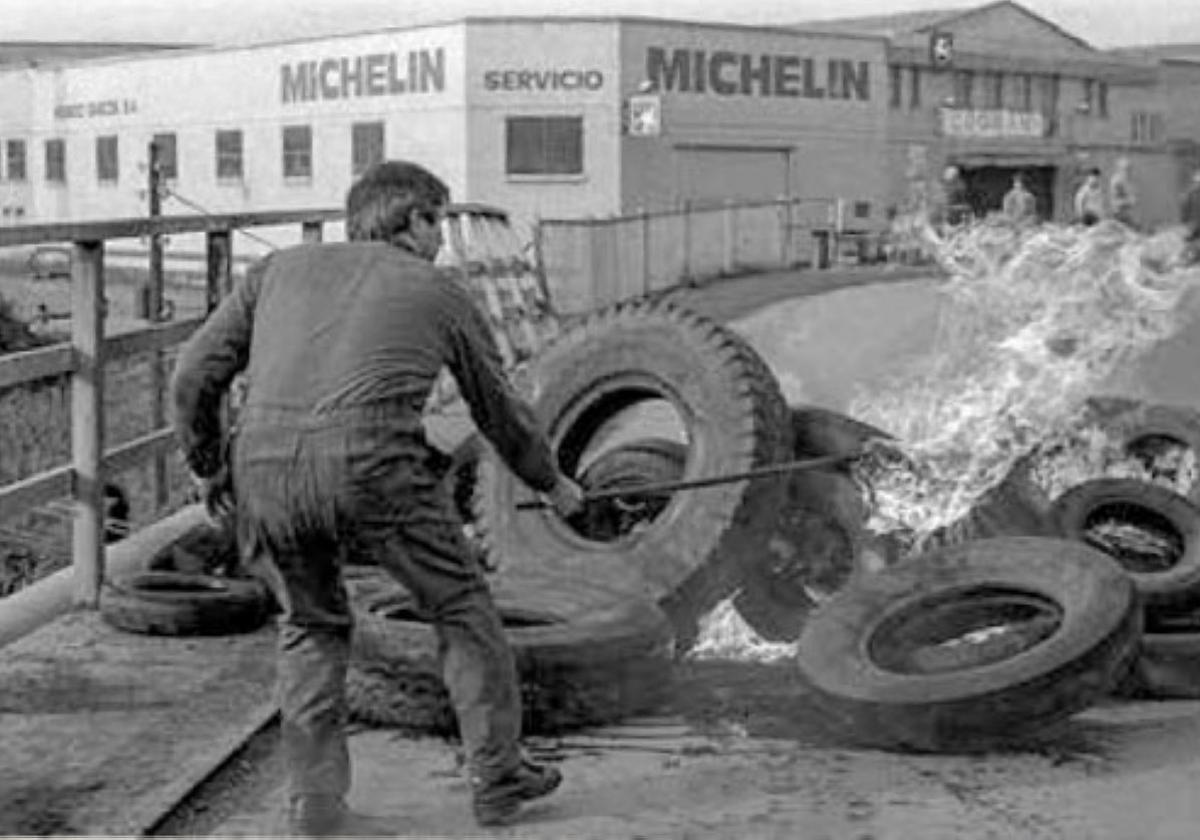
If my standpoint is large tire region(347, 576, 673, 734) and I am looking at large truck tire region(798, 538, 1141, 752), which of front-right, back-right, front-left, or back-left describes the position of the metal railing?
back-left

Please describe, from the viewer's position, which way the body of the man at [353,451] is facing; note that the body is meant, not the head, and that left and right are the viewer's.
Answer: facing away from the viewer and to the right of the viewer

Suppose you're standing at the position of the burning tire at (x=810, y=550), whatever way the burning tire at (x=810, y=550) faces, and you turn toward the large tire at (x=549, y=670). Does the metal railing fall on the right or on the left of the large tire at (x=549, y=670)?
right

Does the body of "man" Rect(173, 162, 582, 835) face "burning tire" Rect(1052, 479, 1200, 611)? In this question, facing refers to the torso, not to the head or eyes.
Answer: yes

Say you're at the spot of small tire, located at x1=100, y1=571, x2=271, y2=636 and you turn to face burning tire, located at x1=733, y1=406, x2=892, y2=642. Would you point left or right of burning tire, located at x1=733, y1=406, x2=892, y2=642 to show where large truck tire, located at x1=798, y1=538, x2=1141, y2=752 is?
right

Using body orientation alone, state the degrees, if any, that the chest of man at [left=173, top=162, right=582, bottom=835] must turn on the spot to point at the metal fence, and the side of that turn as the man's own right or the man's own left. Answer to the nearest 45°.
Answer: approximately 45° to the man's own left

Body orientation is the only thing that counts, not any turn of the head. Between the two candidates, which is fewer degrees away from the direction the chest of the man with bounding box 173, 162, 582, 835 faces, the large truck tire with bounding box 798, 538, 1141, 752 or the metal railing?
the large truck tire

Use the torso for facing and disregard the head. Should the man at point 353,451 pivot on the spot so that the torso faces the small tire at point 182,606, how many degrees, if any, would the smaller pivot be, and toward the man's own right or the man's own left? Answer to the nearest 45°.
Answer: approximately 45° to the man's own left

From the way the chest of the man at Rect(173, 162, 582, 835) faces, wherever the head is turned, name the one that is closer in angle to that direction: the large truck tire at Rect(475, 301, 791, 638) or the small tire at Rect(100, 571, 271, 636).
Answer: the large truck tire

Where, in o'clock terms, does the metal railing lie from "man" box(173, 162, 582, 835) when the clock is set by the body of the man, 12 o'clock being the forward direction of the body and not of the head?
The metal railing is roughly at 10 o'clock from the man.

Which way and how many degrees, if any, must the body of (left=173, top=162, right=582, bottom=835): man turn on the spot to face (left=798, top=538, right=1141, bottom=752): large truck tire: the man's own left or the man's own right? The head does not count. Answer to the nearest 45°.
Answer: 0° — they already face it

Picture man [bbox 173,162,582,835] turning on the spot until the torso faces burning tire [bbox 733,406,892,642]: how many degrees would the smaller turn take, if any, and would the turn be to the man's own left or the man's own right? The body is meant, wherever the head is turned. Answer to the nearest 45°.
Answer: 0° — they already face it

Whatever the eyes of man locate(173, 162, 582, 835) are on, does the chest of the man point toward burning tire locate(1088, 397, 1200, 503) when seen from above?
yes

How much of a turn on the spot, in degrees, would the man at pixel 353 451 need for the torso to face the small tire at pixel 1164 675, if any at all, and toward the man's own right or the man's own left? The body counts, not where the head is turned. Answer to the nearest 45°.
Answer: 0° — they already face it

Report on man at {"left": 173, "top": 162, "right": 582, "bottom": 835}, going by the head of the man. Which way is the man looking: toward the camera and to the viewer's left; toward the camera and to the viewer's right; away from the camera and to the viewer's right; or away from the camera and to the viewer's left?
away from the camera and to the viewer's right
